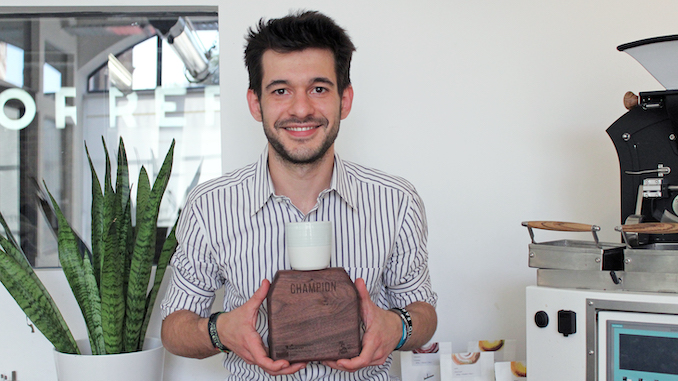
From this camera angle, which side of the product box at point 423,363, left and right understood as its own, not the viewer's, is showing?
front

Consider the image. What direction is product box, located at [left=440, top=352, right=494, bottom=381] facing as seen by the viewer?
toward the camera

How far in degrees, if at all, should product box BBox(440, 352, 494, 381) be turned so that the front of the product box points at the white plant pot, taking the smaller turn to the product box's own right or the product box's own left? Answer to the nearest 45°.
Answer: approximately 90° to the product box's own right

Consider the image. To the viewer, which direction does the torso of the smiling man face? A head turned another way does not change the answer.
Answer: toward the camera

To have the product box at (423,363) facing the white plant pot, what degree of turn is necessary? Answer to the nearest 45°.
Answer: approximately 90° to its right

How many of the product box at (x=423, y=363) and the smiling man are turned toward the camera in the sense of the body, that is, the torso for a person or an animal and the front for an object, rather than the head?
2
